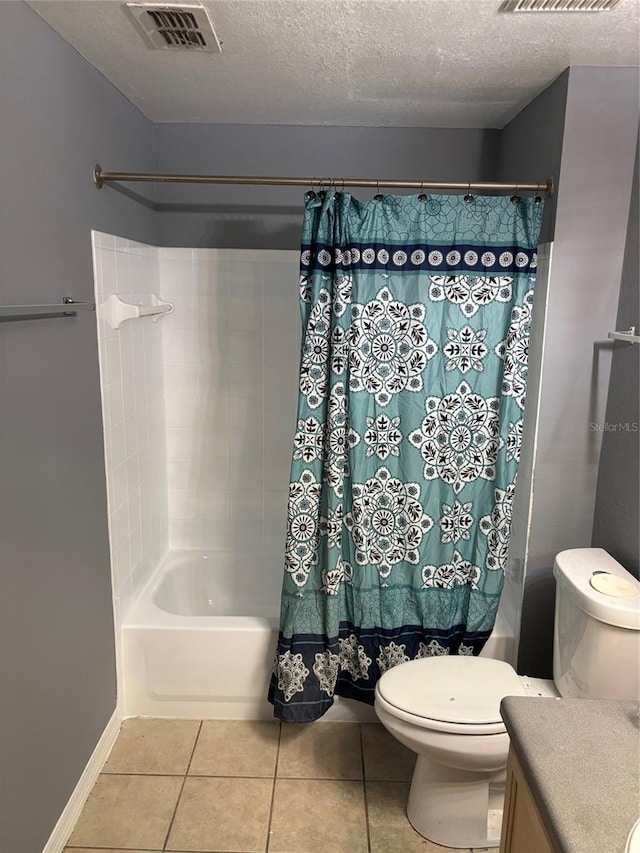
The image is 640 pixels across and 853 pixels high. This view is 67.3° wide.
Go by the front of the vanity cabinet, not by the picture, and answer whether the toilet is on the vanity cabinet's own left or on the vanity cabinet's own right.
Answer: on the vanity cabinet's own right

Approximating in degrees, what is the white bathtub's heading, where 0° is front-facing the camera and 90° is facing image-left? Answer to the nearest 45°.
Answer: approximately 0°

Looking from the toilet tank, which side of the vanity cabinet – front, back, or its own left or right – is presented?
right

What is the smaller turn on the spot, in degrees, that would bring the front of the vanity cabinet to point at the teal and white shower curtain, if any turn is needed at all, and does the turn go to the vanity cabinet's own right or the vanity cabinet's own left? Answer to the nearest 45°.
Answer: approximately 45° to the vanity cabinet's own right

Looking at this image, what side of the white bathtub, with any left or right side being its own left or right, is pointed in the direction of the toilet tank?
left

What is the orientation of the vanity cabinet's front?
to the viewer's left

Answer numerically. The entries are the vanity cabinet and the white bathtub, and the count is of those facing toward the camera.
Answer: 1
